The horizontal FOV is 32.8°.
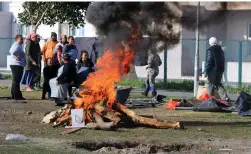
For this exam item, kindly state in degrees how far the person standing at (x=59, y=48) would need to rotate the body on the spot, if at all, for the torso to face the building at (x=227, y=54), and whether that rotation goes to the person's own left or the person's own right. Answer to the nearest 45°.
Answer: approximately 90° to the person's own left

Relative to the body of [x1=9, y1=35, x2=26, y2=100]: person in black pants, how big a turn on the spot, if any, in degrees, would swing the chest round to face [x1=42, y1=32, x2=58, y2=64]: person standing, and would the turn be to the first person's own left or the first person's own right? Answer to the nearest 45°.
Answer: approximately 45° to the first person's own left

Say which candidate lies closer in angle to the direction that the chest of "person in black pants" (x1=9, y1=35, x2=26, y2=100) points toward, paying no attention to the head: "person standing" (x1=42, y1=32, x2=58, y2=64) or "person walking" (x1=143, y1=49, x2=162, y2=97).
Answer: the person walking

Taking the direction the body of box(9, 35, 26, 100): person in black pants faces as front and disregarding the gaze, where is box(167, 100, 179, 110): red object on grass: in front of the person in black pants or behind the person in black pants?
in front

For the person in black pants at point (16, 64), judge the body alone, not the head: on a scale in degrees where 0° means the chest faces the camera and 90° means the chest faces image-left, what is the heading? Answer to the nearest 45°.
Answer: approximately 270°

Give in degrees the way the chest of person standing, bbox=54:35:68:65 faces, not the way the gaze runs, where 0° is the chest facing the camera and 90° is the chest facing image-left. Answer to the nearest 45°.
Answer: approximately 315°

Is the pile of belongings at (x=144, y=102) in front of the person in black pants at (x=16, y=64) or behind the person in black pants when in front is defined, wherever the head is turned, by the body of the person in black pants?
in front

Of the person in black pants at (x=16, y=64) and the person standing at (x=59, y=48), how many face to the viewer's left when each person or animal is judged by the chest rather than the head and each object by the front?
0
